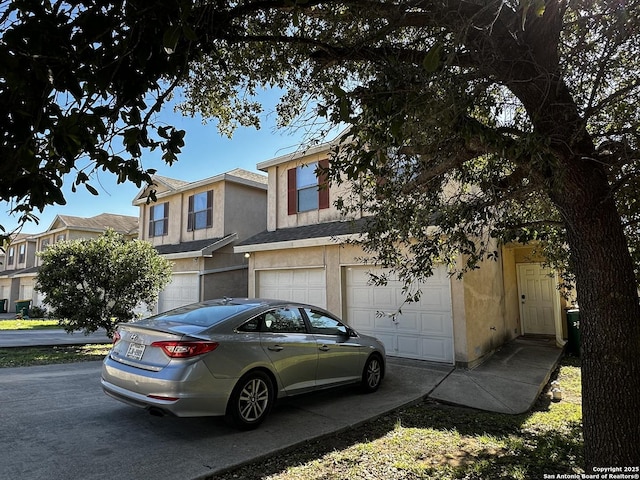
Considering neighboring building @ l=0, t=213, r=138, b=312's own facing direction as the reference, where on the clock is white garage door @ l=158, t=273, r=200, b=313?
The white garage door is roughly at 10 o'clock from the neighboring building.

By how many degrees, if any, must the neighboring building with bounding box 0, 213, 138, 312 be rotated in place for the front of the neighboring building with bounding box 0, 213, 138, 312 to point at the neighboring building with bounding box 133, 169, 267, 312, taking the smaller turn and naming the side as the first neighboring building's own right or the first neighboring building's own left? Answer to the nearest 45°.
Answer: approximately 45° to the first neighboring building's own left

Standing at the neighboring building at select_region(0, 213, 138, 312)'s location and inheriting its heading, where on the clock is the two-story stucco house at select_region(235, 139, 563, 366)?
The two-story stucco house is roughly at 10 o'clock from the neighboring building.

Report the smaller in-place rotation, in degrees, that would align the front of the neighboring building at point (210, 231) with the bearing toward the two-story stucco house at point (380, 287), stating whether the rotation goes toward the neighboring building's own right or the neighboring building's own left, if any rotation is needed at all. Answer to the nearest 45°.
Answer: approximately 90° to the neighboring building's own left

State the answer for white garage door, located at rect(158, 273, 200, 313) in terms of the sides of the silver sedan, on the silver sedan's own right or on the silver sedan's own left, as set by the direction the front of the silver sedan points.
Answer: on the silver sedan's own left

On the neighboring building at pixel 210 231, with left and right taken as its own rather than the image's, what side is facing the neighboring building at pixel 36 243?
right

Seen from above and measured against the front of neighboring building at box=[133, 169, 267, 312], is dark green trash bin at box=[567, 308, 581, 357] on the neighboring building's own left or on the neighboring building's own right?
on the neighboring building's own left

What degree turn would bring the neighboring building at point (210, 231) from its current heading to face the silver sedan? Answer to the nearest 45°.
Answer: approximately 45° to its left

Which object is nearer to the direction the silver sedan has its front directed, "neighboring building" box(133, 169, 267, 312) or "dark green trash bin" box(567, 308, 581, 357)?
the dark green trash bin

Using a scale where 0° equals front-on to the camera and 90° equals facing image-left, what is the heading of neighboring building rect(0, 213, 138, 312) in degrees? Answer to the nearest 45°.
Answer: approximately 45°

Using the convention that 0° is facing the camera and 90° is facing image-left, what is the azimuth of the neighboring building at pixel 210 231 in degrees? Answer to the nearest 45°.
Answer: approximately 45°

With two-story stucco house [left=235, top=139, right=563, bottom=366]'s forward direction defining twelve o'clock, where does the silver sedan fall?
The silver sedan is roughly at 11 o'clock from the two-story stucco house.

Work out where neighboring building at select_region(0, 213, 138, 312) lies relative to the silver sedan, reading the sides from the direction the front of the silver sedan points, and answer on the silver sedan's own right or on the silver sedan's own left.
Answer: on the silver sedan's own left

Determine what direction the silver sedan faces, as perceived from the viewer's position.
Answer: facing away from the viewer and to the right of the viewer
